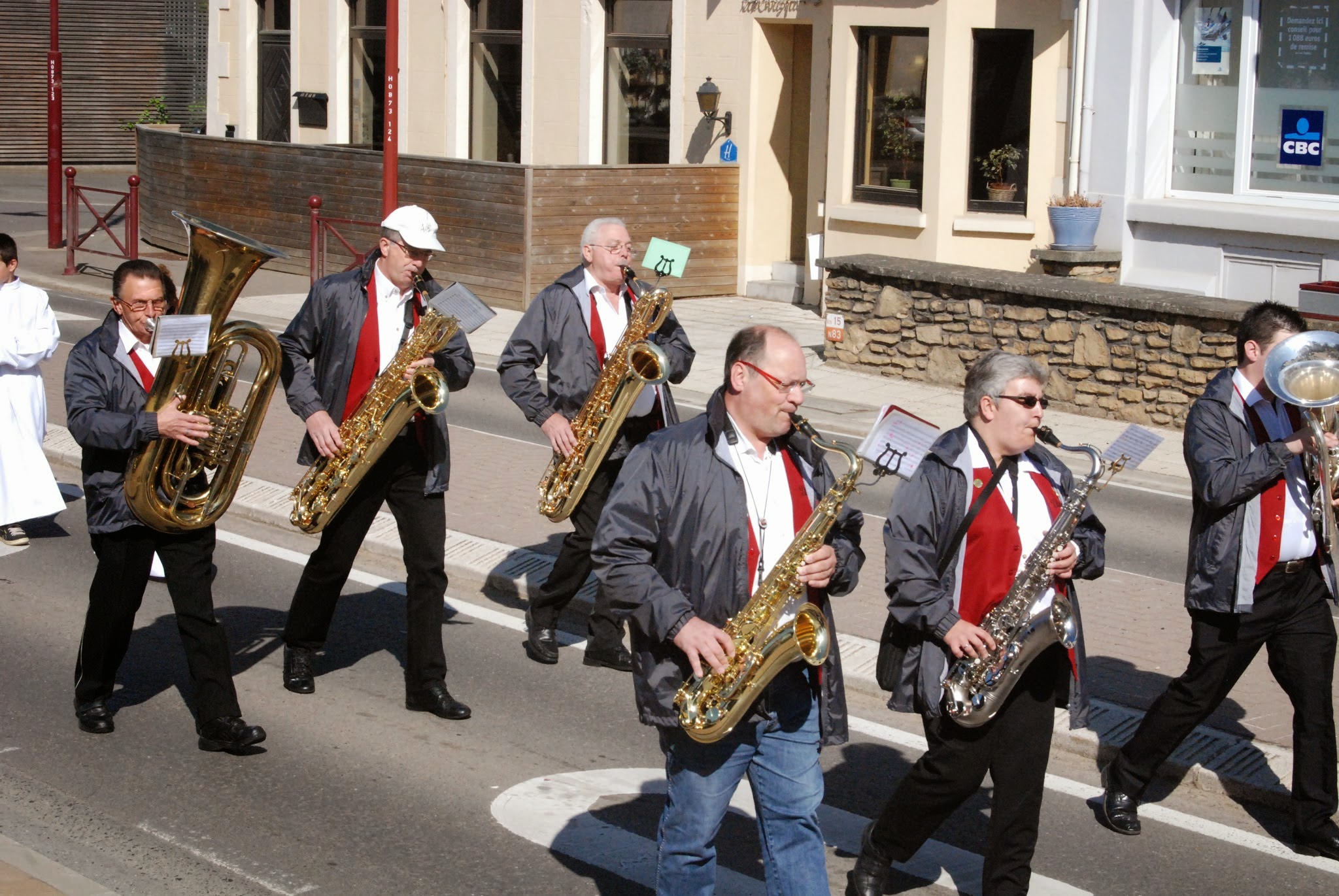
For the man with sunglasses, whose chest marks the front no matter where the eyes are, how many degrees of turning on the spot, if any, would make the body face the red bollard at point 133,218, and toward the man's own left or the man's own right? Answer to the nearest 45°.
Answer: approximately 180°

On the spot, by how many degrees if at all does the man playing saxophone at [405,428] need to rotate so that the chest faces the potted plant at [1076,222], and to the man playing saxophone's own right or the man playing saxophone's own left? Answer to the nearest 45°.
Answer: approximately 90° to the man playing saxophone's own left

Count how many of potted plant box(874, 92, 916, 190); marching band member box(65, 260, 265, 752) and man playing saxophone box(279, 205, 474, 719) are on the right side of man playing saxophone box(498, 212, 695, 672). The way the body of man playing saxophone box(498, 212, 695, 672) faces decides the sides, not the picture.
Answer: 2

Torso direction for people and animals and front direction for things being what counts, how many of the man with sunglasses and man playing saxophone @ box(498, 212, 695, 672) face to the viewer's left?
0

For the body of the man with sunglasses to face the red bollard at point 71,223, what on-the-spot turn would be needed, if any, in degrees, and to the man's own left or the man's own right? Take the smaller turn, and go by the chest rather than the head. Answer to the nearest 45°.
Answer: approximately 180°

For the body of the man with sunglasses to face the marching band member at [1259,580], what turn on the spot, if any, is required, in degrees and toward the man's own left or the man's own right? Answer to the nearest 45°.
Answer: approximately 90° to the man's own left

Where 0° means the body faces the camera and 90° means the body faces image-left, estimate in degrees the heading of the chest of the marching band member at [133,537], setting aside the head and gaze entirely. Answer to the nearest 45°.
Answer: approximately 315°

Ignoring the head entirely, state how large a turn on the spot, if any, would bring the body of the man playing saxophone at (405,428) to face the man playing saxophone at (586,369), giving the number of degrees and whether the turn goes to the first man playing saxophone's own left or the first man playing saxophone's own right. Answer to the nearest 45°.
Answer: approximately 90° to the first man playing saxophone's own left

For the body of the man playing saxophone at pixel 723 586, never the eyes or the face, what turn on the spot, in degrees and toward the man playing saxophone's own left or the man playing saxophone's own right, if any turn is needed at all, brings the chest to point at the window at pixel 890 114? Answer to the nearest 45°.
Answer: approximately 135° to the man playing saxophone's own left

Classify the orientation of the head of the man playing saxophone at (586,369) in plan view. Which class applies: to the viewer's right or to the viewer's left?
to the viewer's right

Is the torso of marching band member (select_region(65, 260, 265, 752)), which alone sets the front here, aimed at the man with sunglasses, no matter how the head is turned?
yes

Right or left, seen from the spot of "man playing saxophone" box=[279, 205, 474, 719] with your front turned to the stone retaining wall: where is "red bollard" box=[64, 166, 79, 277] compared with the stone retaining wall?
left

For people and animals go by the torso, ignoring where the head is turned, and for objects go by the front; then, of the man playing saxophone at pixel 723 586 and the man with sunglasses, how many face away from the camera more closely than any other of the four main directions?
0
